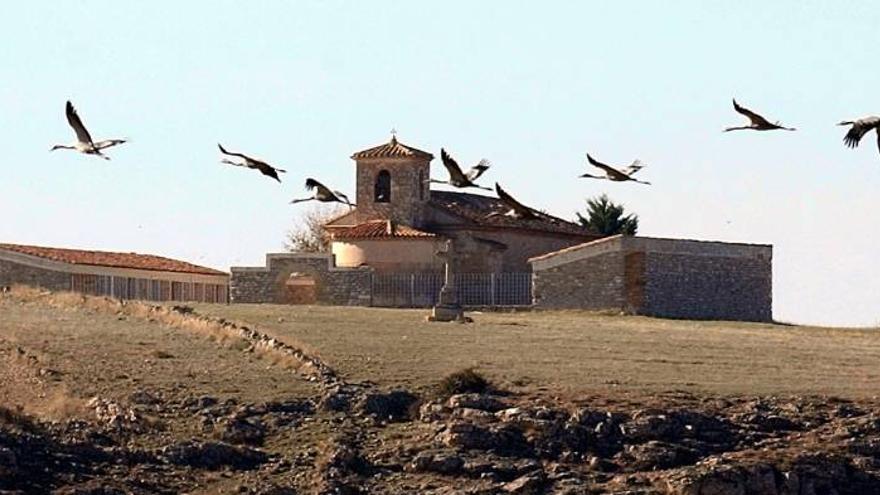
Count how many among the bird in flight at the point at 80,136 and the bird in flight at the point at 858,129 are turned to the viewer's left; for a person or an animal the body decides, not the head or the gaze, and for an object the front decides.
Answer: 2

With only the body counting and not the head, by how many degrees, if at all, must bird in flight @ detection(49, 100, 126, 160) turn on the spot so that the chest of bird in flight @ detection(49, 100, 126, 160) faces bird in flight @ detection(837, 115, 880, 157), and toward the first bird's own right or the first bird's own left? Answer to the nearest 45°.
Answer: approximately 180°

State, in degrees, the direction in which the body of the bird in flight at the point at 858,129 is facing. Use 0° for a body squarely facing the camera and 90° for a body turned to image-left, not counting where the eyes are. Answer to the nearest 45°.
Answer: approximately 90°

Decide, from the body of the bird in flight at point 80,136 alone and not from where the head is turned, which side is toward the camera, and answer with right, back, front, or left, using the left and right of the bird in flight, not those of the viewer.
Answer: left
